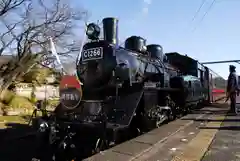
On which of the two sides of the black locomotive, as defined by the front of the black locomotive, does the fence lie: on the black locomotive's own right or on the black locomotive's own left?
on the black locomotive's own right

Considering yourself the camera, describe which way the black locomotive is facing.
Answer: facing the viewer and to the left of the viewer
